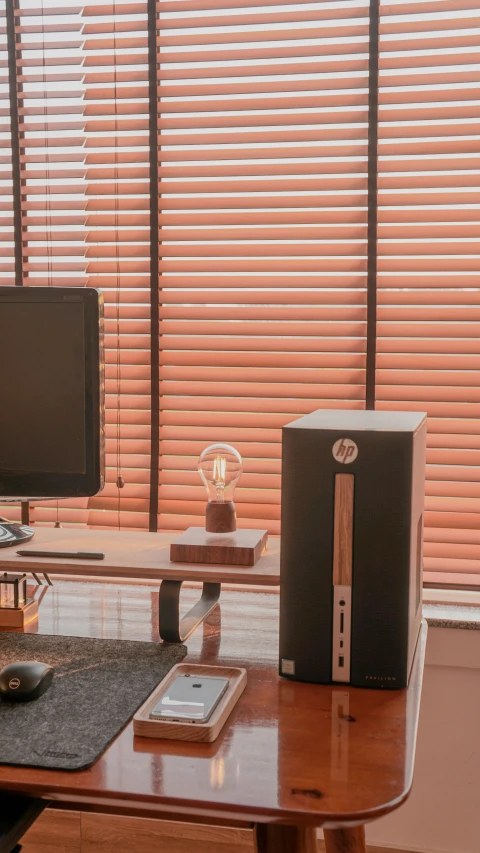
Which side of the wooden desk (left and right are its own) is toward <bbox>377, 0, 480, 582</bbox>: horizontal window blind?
back

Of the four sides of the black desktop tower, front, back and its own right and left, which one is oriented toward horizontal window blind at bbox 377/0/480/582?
back

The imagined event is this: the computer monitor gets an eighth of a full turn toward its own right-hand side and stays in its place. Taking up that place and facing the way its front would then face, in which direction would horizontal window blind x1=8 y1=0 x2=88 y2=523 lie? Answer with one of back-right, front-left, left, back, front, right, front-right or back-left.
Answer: back-right

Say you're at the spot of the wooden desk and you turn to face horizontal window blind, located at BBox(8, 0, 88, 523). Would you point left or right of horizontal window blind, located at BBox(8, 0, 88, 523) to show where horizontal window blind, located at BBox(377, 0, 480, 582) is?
right

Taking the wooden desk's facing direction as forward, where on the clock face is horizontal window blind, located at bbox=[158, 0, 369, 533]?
The horizontal window blind is roughly at 6 o'clock from the wooden desk.

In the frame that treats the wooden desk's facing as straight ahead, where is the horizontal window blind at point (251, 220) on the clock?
The horizontal window blind is roughly at 6 o'clock from the wooden desk.

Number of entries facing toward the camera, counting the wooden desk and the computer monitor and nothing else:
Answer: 2

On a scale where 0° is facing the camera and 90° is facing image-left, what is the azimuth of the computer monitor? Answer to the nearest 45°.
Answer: approximately 0°

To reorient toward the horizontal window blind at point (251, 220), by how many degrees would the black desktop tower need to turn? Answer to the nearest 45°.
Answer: approximately 180°

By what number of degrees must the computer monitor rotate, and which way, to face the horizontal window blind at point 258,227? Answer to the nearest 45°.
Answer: approximately 135° to its left
